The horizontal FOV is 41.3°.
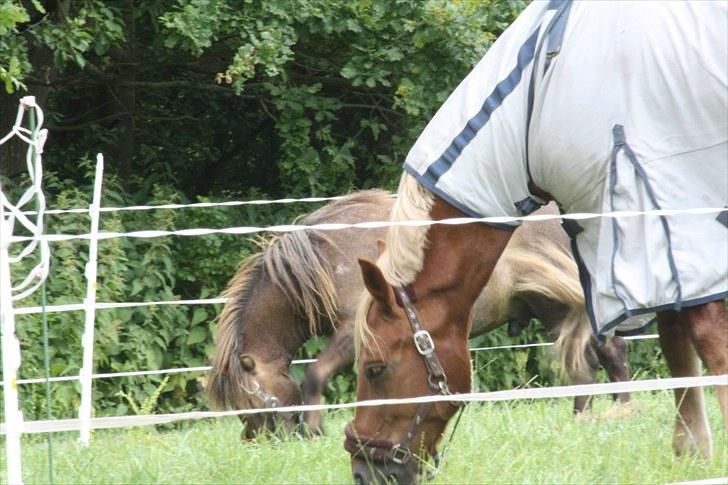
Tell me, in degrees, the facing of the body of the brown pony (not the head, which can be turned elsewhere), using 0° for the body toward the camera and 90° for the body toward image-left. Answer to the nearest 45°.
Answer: approximately 90°

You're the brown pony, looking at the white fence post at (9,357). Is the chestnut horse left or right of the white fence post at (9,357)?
left

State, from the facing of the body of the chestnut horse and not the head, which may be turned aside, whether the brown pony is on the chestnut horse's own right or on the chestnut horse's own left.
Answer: on the chestnut horse's own right

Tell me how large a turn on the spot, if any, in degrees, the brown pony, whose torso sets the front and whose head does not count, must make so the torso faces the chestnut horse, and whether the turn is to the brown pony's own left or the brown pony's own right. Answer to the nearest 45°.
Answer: approximately 135° to the brown pony's own left

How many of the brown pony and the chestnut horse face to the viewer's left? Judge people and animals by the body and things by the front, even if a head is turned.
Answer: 2

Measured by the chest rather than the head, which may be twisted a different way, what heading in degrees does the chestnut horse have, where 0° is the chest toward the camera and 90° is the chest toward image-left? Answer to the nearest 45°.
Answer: approximately 90°

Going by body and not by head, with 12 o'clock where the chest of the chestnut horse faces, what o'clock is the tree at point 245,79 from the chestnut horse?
The tree is roughly at 2 o'clock from the chestnut horse.

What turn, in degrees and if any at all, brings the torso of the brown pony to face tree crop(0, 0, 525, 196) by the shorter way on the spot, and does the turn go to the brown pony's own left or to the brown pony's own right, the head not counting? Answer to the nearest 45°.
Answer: approximately 90° to the brown pony's own right

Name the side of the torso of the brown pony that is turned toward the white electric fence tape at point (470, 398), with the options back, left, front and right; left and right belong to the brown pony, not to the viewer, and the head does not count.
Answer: left

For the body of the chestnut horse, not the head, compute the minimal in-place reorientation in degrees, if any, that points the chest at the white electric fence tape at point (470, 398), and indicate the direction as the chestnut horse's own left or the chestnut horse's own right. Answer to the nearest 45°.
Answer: approximately 90° to the chestnut horse's own left
